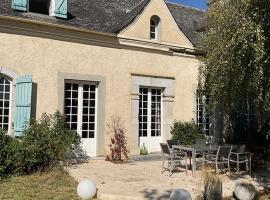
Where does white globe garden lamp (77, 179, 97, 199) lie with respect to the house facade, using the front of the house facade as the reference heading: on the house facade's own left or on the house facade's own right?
on the house facade's own right

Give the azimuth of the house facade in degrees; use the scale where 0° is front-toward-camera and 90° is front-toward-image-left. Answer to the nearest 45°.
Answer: approximately 315°

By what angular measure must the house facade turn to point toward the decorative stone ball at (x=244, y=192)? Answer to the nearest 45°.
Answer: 0° — it already faces it

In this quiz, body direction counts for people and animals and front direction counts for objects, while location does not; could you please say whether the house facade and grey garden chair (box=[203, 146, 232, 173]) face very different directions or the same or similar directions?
very different directions

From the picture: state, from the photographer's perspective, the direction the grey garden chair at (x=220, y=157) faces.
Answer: facing away from the viewer and to the left of the viewer

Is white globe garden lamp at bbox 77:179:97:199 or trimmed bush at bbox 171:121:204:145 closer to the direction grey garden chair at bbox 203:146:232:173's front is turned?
the trimmed bush

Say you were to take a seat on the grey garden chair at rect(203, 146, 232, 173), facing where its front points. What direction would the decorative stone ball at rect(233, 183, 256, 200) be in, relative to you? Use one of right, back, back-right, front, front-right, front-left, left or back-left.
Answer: back-left
